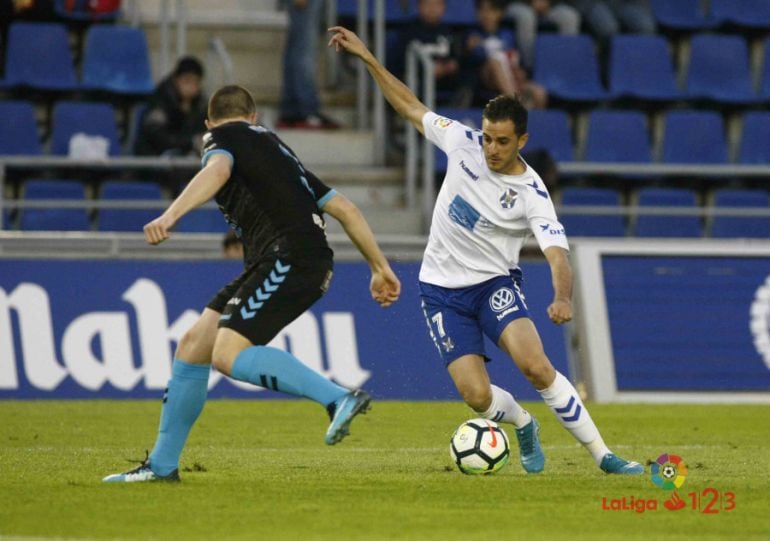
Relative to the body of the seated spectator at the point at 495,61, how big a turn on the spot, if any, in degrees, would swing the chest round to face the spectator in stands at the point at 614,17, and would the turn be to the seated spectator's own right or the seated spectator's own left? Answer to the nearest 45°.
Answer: approximately 90° to the seated spectator's own left

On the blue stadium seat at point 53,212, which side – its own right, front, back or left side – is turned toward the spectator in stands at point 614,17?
left

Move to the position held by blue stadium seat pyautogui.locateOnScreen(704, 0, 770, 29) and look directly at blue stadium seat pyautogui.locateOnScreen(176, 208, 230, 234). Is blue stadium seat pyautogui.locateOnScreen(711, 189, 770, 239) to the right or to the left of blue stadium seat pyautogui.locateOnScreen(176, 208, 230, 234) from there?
left

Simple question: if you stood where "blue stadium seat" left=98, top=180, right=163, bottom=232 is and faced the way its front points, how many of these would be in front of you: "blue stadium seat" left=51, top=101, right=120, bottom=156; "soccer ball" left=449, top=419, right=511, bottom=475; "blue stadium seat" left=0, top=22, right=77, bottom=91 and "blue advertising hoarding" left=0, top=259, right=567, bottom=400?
2

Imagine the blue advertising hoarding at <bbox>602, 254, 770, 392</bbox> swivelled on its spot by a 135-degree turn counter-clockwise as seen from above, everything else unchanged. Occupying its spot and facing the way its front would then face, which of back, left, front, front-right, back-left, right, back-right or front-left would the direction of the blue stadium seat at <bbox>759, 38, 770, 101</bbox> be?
front-left

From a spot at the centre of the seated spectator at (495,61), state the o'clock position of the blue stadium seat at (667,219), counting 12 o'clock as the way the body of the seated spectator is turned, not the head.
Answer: The blue stadium seat is roughly at 11 o'clock from the seated spectator.

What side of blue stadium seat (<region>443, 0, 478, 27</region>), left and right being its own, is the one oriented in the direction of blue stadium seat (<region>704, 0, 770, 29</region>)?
left

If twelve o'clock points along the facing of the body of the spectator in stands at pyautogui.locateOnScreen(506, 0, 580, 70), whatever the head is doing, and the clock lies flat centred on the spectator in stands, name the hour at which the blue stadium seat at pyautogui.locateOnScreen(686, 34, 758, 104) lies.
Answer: The blue stadium seat is roughly at 9 o'clock from the spectator in stands.

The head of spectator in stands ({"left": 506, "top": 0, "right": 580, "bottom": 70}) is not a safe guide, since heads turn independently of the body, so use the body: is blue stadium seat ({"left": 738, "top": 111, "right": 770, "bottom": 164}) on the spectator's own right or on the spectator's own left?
on the spectator's own left

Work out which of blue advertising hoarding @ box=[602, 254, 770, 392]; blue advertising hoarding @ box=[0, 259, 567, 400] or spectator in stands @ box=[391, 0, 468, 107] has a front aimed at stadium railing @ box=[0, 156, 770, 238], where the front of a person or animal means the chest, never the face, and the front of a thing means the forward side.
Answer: the spectator in stands

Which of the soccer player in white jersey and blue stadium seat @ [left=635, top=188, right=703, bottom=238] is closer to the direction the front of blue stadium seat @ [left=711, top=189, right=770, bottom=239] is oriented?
the soccer player in white jersey

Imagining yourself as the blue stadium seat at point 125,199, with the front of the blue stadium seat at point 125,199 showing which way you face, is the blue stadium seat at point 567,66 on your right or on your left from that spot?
on your left
